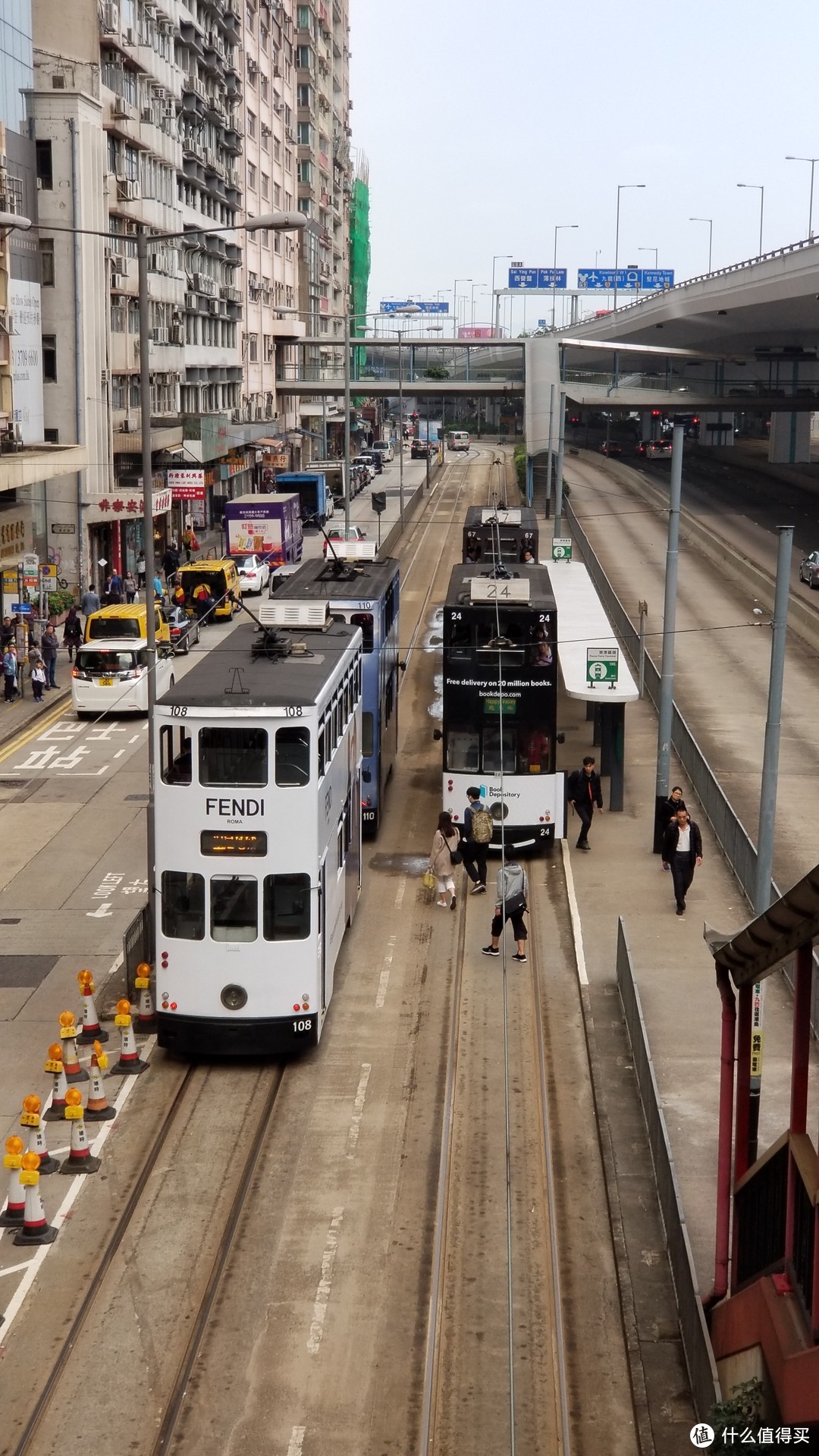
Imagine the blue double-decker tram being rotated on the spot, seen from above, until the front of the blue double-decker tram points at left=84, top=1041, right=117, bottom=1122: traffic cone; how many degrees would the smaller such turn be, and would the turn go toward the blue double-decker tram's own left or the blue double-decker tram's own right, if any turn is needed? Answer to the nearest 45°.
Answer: approximately 180°

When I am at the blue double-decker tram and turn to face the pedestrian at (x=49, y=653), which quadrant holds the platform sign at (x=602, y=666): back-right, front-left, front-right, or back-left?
back-right

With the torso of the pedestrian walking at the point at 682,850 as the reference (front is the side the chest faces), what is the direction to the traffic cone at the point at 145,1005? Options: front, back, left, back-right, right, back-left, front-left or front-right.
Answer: front-right

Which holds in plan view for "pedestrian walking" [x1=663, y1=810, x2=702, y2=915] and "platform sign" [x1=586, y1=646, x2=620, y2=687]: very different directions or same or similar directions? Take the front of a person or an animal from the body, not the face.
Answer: same or similar directions

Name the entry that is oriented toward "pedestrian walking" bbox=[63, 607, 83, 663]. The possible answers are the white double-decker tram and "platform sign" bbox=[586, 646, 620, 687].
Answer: the white double-decker tram

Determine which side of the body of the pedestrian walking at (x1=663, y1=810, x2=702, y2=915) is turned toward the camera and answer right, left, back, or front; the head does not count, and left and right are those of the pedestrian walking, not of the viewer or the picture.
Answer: front

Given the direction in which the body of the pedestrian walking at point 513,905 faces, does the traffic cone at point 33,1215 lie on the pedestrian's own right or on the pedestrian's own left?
on the pedestrian's own left

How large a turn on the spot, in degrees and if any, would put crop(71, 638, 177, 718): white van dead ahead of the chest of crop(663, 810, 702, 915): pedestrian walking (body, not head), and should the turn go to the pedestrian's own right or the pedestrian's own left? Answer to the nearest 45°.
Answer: approximately 135° to the pedestrian's own right

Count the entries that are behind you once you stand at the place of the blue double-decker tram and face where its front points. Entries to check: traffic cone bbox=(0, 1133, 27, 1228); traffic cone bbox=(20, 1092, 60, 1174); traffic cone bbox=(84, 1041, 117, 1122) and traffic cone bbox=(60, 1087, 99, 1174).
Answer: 4

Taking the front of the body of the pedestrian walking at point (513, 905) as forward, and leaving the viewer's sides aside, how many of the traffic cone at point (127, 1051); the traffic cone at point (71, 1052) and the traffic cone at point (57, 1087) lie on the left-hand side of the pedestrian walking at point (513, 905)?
3

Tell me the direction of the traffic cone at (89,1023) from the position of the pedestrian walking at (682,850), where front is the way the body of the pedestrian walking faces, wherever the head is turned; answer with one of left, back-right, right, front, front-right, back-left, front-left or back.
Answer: front-right

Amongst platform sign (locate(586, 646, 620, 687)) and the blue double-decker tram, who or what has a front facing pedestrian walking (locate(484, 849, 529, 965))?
the platform sign

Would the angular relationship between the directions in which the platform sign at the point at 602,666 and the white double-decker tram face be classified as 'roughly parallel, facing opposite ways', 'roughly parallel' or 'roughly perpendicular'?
roughly parallel, facing opposite ways

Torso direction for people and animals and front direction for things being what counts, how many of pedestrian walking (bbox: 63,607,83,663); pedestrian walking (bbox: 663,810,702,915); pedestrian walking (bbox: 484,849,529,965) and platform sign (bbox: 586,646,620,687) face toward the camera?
2
